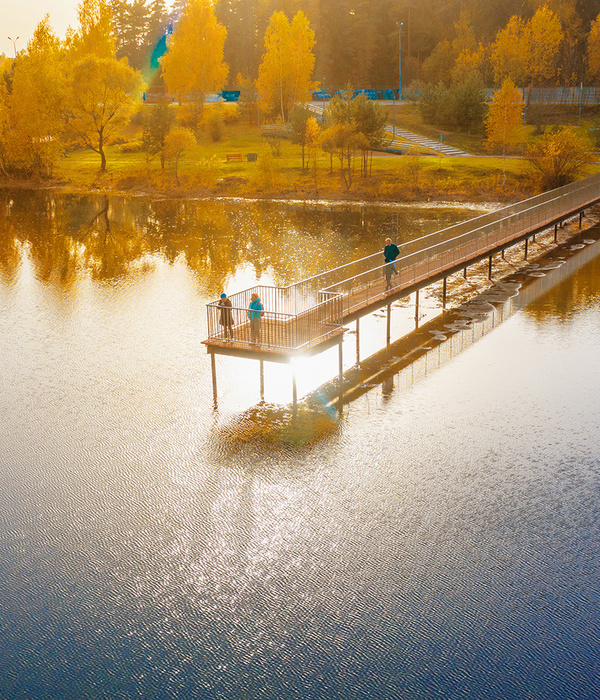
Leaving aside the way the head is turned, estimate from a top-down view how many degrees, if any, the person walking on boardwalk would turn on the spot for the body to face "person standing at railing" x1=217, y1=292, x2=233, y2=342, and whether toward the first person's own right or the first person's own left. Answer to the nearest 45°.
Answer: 0° — they already face them

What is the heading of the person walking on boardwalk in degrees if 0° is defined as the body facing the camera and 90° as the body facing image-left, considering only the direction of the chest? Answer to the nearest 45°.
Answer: approximately 45°
